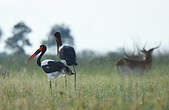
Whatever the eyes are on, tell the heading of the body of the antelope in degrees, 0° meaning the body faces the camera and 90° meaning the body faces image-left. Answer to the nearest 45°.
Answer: approximately 270°
